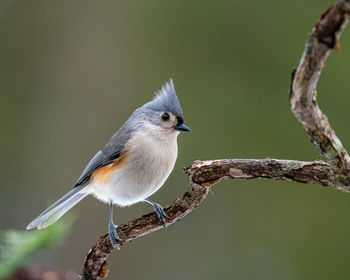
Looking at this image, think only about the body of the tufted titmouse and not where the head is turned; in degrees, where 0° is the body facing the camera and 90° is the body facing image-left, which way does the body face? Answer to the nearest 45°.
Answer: approximately 315°

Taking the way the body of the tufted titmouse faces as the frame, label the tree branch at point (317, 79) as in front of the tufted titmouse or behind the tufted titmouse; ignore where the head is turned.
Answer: in front

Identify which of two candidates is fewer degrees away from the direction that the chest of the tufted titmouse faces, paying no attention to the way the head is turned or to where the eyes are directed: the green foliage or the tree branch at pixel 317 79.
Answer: the tree branch

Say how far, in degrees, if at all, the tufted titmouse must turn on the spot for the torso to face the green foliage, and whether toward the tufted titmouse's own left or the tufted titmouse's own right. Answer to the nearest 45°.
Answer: approximately 90° to the tufted titmouse's own right

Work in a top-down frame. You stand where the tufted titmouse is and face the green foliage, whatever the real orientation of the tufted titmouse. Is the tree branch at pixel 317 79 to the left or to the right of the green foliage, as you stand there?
left
